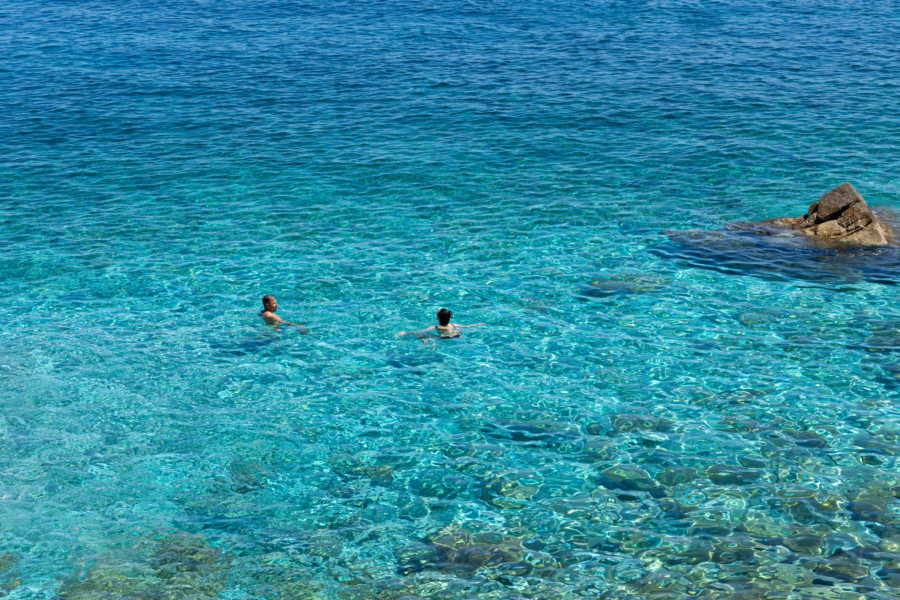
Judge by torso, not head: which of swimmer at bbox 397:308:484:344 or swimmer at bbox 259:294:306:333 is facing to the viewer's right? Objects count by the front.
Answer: swimmer at bbox 259:294:306:333

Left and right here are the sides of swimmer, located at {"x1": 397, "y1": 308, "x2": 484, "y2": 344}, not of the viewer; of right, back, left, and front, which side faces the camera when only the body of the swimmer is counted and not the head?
back

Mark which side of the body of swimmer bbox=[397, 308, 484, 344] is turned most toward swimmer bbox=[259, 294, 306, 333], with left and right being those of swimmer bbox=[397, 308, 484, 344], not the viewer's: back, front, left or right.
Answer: left

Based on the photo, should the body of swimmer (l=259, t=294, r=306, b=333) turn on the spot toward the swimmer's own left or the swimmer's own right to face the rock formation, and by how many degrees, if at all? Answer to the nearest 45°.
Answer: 0° — they already face it

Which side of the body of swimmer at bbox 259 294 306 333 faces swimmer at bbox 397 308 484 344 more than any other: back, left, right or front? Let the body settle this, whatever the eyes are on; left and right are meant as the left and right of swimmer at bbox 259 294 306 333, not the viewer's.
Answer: front

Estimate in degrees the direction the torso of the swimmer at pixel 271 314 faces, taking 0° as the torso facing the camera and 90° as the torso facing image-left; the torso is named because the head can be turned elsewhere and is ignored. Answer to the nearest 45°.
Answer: approximately 270°

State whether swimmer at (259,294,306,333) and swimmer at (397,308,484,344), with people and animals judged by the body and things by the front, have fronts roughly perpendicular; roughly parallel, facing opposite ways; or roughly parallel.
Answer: roughly perpendicular

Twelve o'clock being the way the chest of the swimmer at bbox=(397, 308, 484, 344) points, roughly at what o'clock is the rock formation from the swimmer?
The rock formation is roughly at 2 o'clock from the swimmer.

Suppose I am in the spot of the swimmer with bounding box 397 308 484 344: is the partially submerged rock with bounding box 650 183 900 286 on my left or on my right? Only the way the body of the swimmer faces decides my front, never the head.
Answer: on my right

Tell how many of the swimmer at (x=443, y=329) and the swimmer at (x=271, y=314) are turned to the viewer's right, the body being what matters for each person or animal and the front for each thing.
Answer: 1
